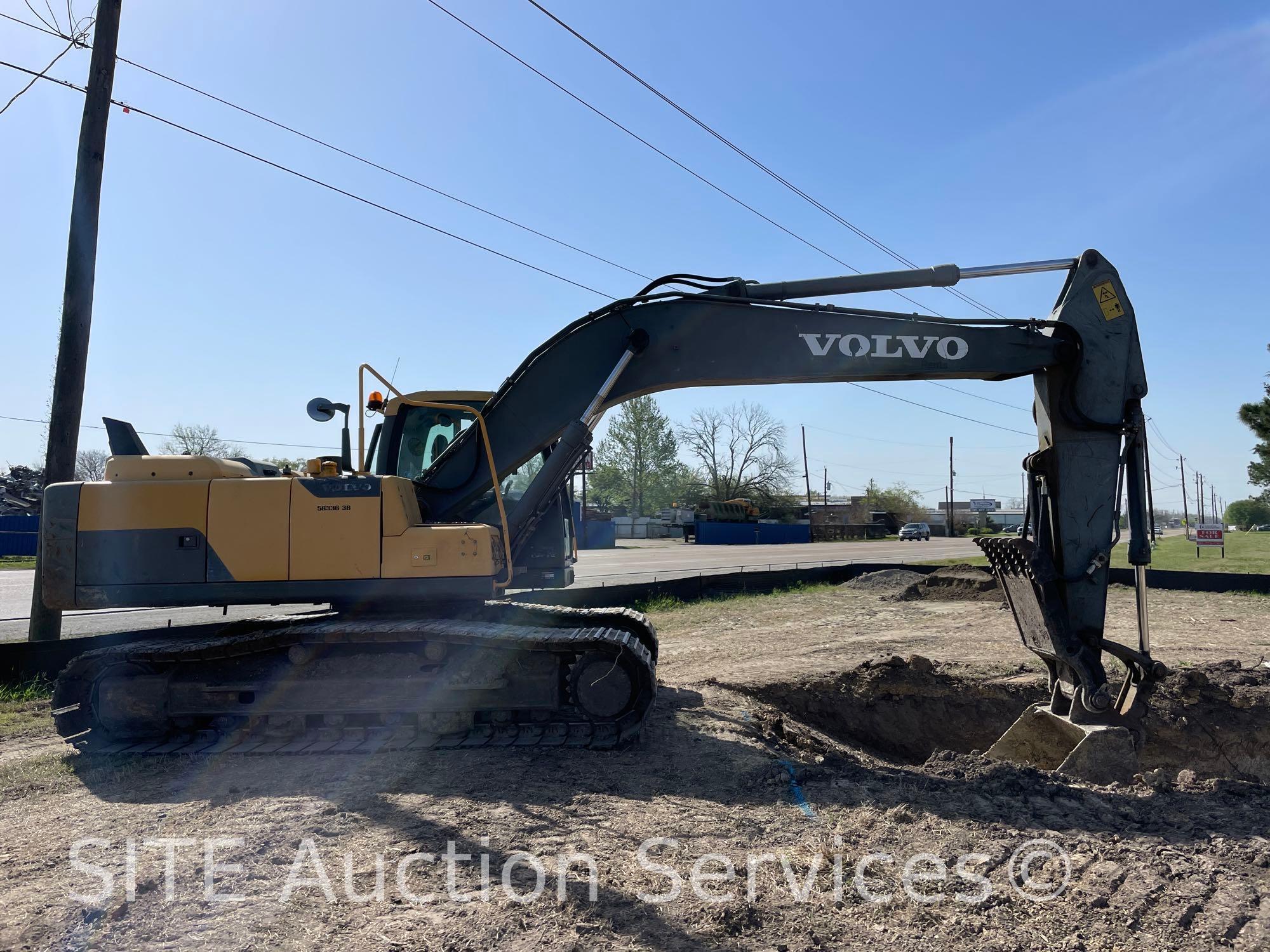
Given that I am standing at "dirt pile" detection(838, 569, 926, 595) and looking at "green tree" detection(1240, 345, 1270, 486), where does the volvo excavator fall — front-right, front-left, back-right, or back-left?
back-right

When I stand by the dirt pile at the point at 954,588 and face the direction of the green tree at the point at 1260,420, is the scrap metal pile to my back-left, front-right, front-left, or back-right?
back-left

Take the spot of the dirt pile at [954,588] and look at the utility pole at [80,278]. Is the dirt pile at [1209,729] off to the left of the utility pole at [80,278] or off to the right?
left

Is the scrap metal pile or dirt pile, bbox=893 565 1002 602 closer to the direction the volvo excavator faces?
the dirt pile

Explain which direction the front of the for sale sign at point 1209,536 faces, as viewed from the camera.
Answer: facing the viewer

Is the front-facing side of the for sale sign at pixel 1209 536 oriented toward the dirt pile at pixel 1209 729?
yes

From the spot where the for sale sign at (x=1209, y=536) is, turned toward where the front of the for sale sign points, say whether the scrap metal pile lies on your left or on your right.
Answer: on your right

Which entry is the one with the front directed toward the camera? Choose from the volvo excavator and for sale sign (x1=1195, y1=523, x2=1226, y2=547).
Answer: the for sale sign

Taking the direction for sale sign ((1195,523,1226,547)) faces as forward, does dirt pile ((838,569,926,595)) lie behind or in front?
in front

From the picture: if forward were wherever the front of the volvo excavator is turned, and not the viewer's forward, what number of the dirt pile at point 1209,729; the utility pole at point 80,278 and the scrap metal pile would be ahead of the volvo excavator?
1

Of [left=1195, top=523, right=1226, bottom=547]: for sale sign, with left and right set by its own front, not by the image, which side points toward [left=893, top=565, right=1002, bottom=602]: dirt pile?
front

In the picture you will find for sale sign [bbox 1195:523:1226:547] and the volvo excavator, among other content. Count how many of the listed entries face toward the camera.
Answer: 1

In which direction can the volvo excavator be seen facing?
to the viewer's right

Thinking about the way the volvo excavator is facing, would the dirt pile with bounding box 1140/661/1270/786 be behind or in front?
in front

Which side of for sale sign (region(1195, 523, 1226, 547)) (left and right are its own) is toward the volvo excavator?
front
